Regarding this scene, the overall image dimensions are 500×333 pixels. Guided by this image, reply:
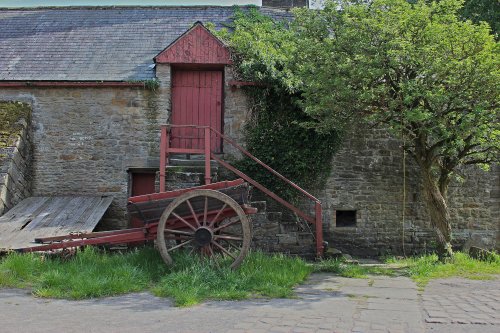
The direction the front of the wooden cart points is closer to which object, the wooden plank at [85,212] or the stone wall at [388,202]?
the wooden plank

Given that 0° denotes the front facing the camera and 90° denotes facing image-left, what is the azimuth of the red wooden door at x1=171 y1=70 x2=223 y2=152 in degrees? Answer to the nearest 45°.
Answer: approximately 0°

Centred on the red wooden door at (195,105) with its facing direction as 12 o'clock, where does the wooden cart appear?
The wooden cart is roughly at 12 o'clock from the red wooden door.

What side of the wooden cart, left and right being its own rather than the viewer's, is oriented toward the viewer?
left

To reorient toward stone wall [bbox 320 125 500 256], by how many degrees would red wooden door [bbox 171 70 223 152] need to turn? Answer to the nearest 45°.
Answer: approximately 90° to its left

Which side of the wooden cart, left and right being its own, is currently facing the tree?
back

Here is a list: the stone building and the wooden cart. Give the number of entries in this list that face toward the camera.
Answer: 1

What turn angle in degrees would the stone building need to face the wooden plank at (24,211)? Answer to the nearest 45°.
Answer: approximately 45° to its right

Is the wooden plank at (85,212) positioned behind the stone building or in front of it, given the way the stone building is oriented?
in front

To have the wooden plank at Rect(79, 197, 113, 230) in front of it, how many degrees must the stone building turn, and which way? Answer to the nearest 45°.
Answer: approximately 45° to its right

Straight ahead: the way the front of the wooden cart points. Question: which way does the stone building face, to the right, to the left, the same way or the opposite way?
to the left

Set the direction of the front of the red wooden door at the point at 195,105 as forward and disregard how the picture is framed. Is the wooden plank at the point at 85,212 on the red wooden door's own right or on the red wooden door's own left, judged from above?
on the red wooden door's own right
